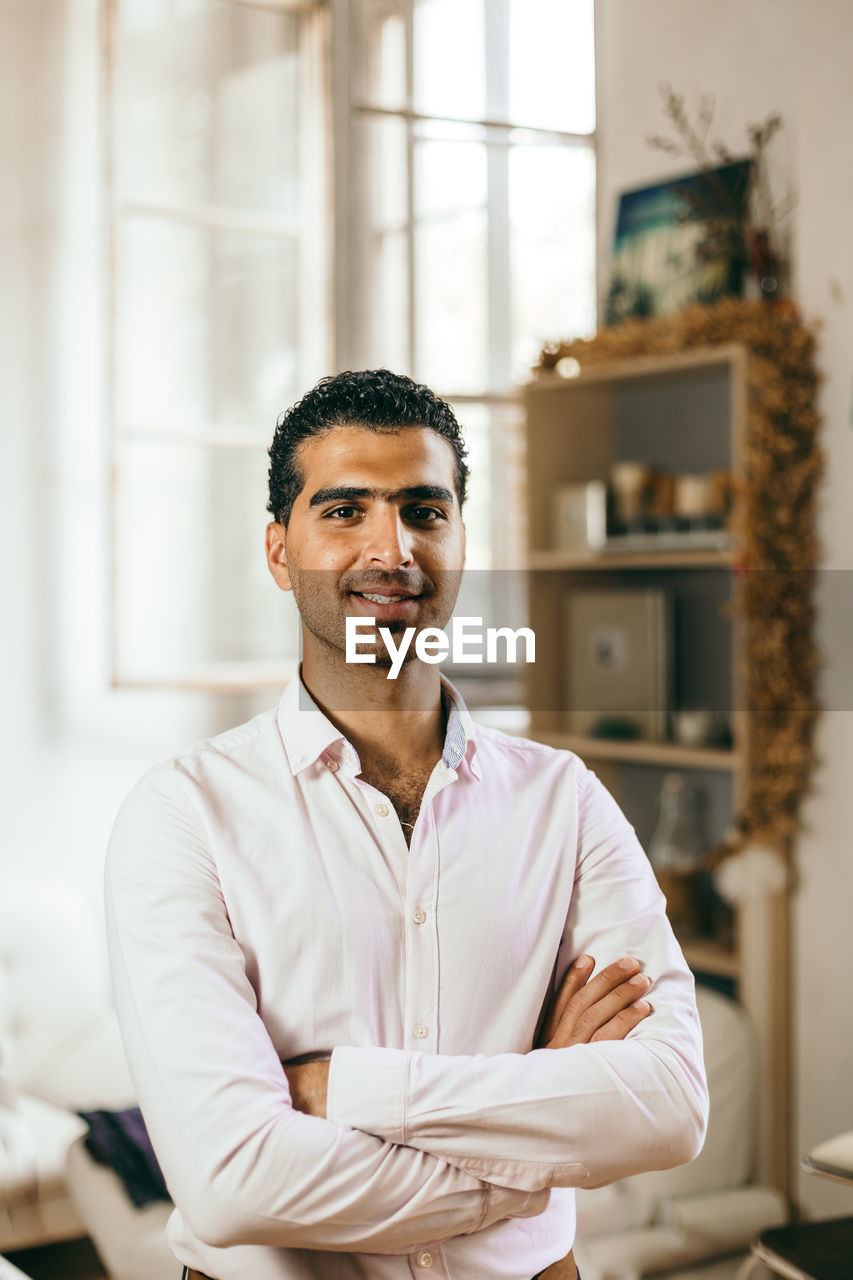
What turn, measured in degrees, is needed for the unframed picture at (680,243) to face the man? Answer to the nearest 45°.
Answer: approximately 45° to its left

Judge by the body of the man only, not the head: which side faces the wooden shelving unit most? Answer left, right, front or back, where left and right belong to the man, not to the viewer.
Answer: back
